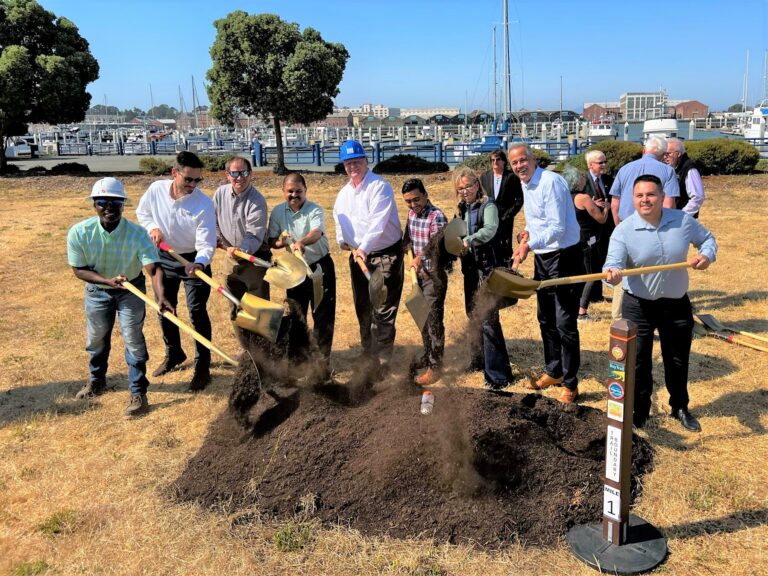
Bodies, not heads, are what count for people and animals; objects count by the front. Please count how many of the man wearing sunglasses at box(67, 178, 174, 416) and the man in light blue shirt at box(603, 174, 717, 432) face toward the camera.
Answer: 2

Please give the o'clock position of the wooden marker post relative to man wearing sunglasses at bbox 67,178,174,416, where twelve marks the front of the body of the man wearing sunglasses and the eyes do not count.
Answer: The wooden marker post is roughly at 11 o'clock from the man wearing sunglasses.

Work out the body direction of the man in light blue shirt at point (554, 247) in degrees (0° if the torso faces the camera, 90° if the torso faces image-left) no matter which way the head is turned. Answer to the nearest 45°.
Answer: approximately 45°

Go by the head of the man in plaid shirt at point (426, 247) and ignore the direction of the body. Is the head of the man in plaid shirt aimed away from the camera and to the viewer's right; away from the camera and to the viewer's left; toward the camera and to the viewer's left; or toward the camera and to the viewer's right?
toward the camera and to the viewer's left
